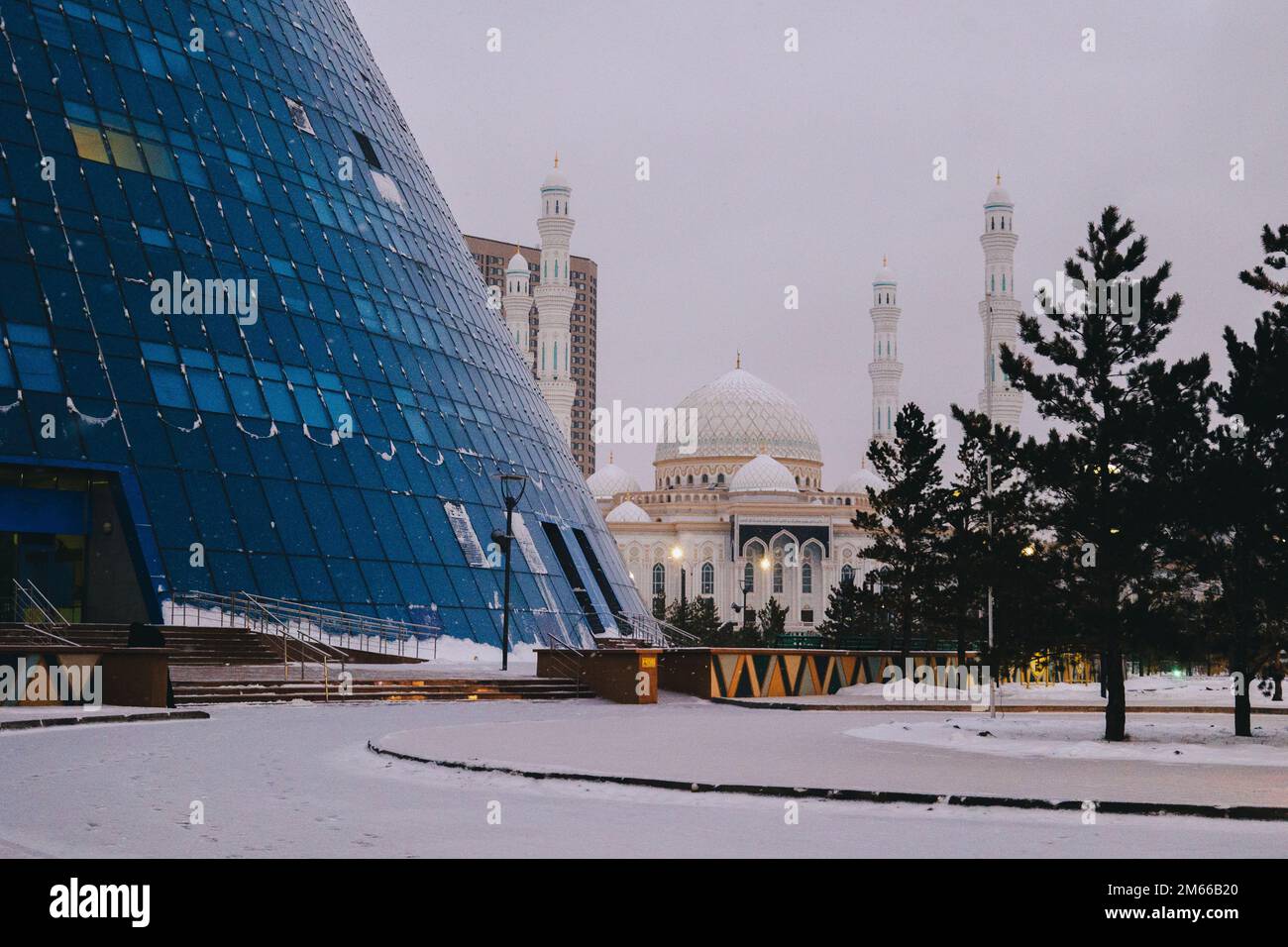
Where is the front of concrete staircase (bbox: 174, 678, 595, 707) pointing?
toward the camera

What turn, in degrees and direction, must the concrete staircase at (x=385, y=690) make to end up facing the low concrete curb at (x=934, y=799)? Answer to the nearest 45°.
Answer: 0° — it already faces it

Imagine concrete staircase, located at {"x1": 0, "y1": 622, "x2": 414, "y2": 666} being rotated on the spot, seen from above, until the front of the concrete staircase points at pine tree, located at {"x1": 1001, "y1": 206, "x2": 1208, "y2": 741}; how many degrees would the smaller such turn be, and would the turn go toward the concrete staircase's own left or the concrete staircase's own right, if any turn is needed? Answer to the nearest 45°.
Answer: approximately 45° to the concrete staircase's own left

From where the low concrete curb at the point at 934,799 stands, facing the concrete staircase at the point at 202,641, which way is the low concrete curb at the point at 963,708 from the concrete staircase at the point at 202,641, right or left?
right

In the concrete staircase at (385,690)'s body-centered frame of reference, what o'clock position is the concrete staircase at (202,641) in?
the concrete staircase at (202,641) is roughly at 4 o'clock from the concrete staircase at (385,690).

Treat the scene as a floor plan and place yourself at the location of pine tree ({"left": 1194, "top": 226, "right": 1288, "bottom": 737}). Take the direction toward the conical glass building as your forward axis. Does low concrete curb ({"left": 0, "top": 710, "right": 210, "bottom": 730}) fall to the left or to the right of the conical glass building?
left

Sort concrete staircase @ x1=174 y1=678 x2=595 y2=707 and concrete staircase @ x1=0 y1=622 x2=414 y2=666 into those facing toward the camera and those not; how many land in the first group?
2

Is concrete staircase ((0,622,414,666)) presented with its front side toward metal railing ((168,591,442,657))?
no

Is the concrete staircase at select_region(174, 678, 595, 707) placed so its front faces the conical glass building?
no

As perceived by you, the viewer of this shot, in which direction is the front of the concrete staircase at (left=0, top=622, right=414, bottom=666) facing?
facing the viewer

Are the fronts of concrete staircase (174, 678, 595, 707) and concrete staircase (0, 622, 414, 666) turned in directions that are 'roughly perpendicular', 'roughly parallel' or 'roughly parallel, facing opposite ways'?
roughly parallel

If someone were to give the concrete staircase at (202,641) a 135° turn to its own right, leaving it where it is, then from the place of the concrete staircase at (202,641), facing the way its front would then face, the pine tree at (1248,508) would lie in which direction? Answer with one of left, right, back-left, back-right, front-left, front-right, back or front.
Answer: back

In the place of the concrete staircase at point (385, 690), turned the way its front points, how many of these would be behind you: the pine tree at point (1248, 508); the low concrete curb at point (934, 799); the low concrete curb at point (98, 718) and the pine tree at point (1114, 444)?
0

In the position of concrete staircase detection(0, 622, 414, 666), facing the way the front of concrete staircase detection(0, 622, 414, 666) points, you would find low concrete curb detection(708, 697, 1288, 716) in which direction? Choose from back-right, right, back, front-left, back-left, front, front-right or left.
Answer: left

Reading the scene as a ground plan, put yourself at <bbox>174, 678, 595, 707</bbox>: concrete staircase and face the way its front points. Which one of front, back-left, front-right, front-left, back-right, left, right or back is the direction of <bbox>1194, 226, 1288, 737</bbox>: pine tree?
front-left
